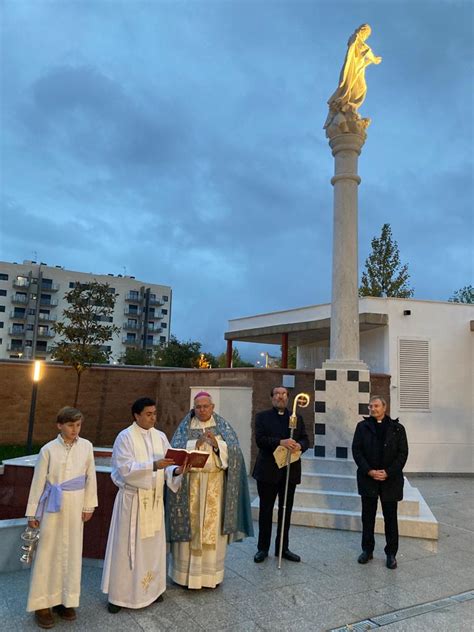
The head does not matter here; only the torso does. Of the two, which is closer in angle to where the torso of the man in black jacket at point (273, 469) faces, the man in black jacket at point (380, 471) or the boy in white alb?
the boy in white alb

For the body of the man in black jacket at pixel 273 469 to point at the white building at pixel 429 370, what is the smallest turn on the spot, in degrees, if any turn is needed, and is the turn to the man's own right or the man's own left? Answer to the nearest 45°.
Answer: approximately 135° to the man's own left

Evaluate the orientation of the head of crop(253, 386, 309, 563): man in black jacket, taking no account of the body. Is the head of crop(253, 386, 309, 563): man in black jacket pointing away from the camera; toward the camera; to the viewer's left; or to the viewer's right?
toward the camera

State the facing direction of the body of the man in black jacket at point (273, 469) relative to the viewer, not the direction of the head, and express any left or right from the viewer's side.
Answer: facing the viewer

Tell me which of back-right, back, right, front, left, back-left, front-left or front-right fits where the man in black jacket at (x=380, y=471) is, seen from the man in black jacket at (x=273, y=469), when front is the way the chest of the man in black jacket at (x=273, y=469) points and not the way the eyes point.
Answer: left

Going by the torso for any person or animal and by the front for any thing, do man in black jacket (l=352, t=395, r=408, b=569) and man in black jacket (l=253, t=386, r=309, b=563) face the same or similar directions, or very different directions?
same or similar directions

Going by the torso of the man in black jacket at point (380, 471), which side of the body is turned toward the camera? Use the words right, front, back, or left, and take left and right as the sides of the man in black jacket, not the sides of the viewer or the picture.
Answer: front

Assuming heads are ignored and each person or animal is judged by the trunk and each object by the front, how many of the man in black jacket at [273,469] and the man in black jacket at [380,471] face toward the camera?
2

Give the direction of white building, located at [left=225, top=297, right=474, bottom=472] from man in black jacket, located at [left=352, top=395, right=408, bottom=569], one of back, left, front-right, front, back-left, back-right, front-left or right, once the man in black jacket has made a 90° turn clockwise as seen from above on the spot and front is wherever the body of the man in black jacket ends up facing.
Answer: right

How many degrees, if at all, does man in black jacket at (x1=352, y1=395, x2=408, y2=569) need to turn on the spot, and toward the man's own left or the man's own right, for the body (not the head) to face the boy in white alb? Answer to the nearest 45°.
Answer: approximately 45° to the man's own right

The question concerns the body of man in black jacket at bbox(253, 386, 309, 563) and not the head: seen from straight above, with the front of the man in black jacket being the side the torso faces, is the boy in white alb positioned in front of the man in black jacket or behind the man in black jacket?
in front

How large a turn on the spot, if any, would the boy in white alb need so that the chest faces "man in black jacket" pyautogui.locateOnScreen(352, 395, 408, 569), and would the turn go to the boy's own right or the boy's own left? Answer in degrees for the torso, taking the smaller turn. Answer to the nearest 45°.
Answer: approximately 45° to the boy's own left
